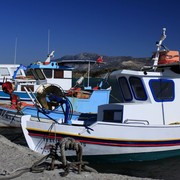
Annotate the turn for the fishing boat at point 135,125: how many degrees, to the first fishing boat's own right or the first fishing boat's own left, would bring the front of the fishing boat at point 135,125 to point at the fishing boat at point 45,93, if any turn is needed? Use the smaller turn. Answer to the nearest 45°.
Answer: approximately 90° to the first fishing boat's own right

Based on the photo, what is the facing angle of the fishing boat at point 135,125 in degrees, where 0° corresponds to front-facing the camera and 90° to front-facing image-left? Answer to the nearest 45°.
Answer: approximately 45°
